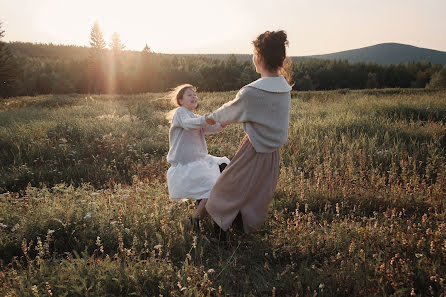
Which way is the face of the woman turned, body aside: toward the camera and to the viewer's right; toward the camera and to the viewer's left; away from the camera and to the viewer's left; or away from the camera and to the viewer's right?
away from the camera and to the viewer's left

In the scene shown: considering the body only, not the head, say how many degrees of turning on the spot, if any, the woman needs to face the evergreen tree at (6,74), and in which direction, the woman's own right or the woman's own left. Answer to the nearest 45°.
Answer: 0° — they already face it

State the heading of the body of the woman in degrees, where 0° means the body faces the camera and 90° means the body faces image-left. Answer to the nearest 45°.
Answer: approximately 135°

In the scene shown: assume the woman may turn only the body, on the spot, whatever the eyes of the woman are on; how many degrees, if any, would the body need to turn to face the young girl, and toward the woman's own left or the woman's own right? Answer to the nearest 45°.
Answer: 0° — they already face them
